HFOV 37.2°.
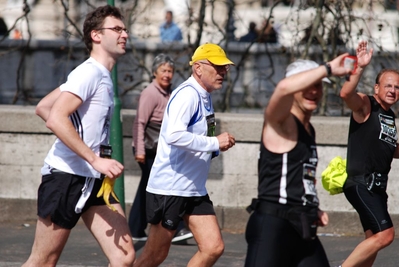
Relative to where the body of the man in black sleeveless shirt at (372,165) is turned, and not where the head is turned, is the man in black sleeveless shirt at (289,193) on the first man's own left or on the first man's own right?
on the first man's own right

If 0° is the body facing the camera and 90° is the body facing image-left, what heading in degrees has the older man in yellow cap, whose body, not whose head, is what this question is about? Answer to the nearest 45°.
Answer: approximately 270°

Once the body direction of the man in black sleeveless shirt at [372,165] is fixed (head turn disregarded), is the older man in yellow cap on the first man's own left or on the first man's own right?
on the first man's own right

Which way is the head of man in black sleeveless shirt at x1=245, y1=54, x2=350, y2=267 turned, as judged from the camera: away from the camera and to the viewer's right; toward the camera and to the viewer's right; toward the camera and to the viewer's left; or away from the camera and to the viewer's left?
toward the camera and to the viewer's right

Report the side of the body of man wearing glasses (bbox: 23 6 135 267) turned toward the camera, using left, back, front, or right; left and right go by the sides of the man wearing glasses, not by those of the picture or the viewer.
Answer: right

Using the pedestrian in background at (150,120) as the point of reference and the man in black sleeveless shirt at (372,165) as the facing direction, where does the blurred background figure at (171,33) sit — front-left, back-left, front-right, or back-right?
back-left

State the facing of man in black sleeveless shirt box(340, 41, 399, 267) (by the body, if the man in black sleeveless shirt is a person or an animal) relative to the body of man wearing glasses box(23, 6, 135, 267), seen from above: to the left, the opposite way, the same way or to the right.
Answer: to the right
